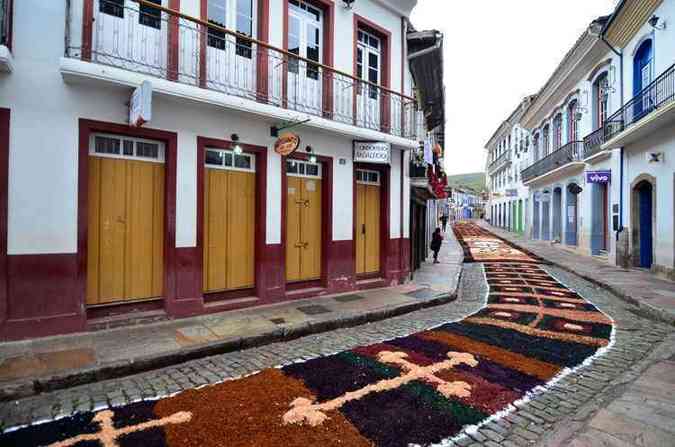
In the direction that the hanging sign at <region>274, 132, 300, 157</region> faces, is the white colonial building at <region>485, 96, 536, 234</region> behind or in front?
behind

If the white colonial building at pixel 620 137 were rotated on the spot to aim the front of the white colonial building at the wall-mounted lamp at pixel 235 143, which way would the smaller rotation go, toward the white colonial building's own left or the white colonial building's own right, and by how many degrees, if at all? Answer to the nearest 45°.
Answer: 0° — it already faces it

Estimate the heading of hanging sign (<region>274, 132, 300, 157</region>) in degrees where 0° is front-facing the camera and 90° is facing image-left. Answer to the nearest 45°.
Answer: approximately 45°

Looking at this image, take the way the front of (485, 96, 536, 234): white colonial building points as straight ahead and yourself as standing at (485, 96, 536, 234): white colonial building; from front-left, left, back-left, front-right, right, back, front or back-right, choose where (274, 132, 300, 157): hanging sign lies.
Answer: front-left

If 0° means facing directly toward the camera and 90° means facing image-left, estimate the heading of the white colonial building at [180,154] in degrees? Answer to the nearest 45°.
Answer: approximately 315°

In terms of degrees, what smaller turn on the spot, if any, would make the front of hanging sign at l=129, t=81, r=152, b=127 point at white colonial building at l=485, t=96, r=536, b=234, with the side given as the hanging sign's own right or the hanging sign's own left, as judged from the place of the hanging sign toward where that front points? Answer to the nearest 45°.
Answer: approximately 180°

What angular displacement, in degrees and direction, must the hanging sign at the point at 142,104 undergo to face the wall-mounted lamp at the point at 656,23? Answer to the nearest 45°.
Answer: approximately 135° to its left

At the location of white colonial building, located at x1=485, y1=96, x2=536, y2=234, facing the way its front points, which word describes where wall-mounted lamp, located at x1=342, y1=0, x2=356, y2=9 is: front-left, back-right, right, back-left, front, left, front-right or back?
front-left

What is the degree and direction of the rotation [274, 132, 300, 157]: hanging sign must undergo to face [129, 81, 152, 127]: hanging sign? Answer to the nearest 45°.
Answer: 0° — it already faces it
